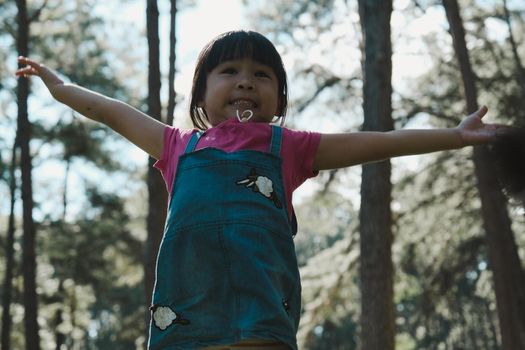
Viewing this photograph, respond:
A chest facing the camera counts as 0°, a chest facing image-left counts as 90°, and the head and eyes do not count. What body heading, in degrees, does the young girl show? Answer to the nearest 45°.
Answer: approximately 0°

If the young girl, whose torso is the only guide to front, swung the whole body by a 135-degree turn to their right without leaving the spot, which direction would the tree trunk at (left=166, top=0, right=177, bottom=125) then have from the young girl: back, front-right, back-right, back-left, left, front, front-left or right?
front-right

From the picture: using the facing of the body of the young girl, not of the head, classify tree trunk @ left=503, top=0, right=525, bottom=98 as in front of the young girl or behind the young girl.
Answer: behind

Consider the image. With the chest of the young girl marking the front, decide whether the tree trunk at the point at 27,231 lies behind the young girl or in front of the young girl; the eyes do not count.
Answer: behind

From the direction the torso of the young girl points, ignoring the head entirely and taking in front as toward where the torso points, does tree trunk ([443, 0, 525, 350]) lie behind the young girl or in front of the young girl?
behind
